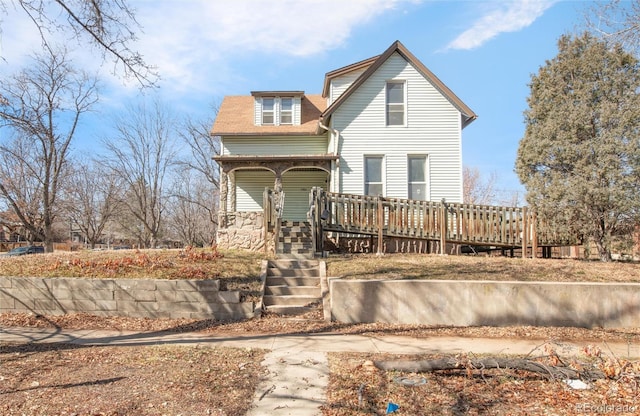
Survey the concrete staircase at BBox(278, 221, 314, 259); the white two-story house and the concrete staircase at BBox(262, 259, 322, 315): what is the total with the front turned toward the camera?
3

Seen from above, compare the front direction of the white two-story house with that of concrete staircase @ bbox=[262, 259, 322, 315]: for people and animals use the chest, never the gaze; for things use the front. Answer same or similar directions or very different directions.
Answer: same or similar directions

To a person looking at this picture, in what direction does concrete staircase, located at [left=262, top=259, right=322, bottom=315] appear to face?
facing the viewer

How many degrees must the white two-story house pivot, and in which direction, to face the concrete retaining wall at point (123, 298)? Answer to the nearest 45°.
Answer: approximately 45° to its right

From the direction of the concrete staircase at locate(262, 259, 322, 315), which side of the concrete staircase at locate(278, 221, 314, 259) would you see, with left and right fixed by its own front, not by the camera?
front

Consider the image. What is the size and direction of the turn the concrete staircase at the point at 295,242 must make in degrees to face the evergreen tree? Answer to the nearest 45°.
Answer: approximately 90° to its left

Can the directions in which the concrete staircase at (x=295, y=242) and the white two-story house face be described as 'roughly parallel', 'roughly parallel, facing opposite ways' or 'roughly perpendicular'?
roughly parallel

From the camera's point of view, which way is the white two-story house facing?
toward the camera

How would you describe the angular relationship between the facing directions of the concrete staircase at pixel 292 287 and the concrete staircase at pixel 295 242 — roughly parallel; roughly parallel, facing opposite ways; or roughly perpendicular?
roughly parallel

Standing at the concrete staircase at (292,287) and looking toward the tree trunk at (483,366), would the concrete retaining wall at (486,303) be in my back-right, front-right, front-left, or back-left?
front-left

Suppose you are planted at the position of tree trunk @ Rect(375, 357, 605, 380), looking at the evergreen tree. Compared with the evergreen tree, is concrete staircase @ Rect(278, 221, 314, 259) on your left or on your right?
left

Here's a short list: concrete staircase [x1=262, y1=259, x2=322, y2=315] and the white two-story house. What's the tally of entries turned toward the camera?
2
